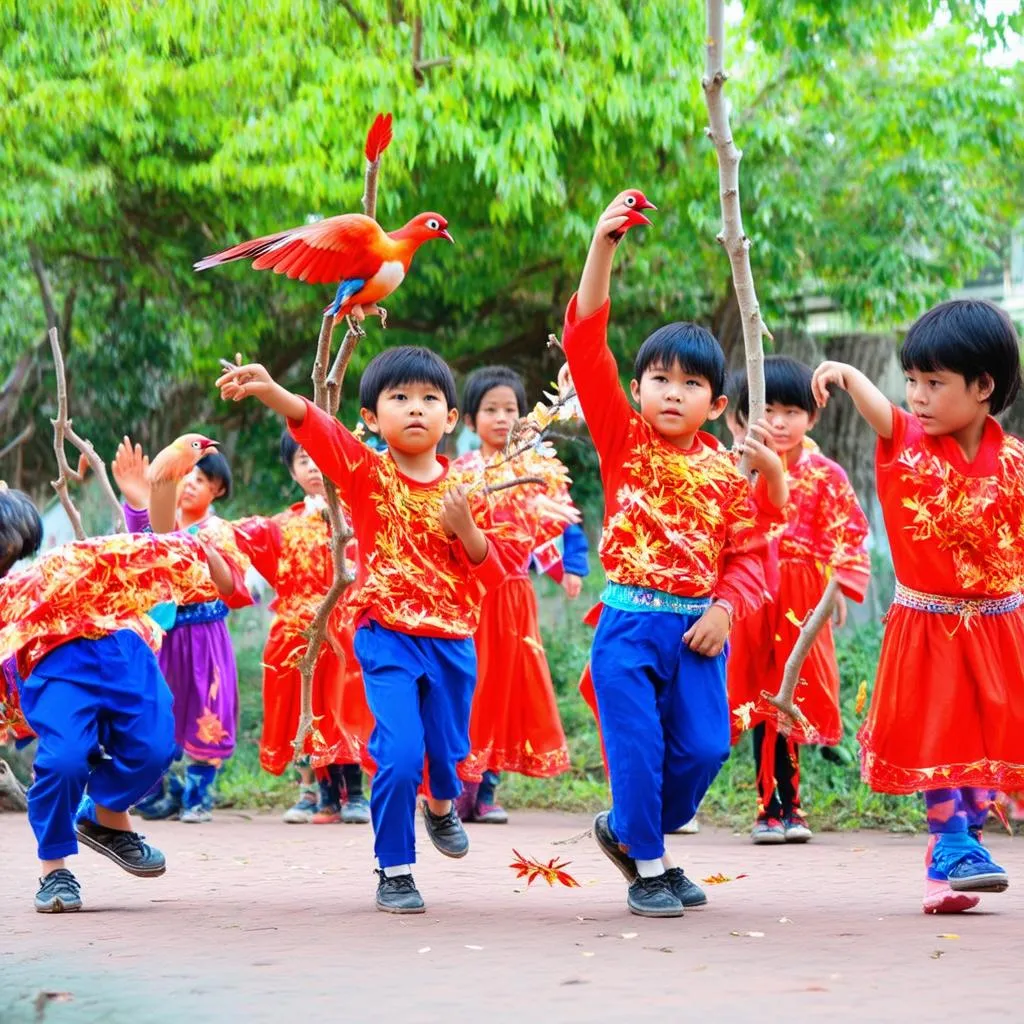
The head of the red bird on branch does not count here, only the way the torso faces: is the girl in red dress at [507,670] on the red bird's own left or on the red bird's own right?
on the red bird's own left

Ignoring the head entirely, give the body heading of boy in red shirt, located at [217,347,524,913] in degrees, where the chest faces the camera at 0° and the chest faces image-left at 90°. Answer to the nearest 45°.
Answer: approximately 0°

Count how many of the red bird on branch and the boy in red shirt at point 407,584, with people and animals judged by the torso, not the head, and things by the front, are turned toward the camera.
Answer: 1

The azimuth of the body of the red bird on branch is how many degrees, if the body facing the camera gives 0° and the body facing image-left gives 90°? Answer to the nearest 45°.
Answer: approximately 270°

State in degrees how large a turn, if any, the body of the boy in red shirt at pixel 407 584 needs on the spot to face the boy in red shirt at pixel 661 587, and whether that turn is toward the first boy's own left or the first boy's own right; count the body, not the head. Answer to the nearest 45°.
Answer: approximately 45° to the first boy's own left

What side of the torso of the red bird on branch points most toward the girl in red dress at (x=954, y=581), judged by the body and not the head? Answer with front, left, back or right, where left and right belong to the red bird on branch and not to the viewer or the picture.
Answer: front

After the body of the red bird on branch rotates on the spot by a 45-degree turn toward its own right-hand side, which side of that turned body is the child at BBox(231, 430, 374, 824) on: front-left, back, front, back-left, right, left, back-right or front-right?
back-left

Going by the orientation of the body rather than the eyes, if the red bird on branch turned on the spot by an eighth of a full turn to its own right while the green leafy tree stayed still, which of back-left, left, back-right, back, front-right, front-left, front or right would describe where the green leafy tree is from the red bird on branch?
back-left

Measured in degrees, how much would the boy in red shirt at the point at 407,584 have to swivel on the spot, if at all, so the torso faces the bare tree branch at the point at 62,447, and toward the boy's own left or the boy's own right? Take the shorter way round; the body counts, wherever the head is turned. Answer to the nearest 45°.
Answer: approximately 135° to the boy's own right
